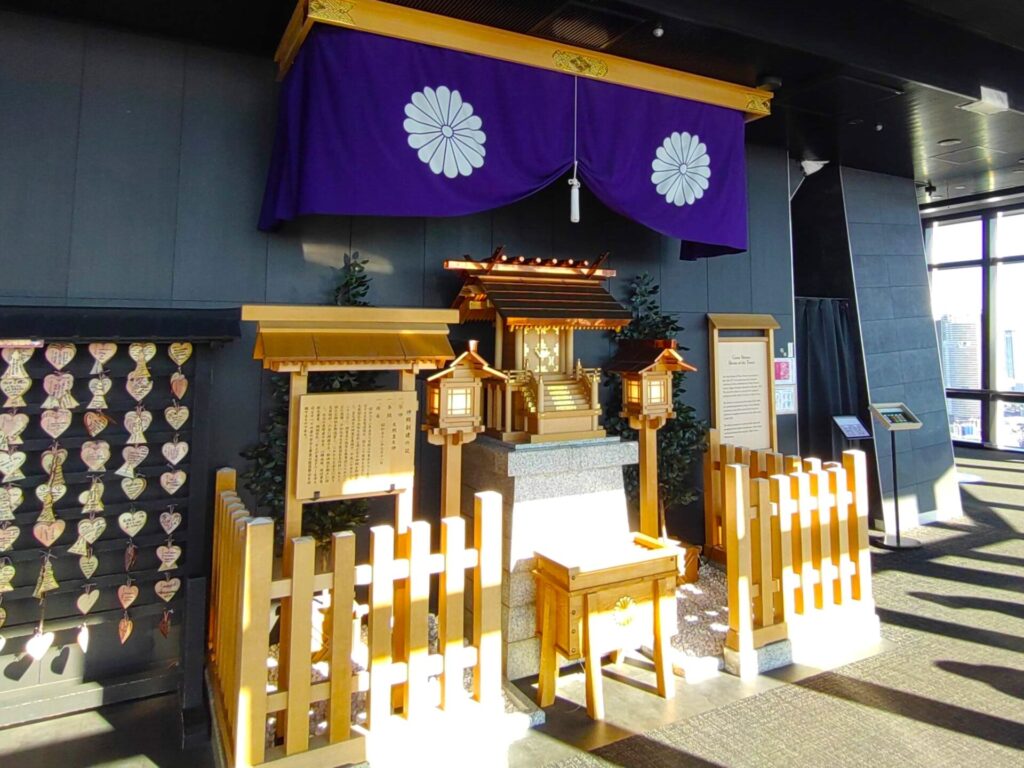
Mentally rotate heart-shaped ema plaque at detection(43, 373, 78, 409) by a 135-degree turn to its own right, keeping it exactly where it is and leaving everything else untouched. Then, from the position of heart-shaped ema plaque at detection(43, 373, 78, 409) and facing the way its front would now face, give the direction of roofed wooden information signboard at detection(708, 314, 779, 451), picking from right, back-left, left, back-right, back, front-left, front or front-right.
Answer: back-right

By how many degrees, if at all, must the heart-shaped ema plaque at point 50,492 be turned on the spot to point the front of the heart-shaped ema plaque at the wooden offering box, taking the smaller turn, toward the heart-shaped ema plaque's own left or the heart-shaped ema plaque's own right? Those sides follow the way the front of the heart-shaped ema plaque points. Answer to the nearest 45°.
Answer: approximately 45° to the heart-shaped ema plaque's own left

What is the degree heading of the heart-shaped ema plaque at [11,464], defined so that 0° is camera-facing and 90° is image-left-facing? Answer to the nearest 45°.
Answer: approximately 0°

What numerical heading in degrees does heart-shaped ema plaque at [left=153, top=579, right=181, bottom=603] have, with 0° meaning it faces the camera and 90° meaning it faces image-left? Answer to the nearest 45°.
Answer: approximately 0°

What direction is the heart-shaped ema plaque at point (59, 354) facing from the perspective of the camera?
toward the camera

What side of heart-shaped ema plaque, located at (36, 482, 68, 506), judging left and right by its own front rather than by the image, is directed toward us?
front

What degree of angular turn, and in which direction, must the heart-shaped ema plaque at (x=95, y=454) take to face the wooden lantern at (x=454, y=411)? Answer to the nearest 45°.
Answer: approximately 45° to its left

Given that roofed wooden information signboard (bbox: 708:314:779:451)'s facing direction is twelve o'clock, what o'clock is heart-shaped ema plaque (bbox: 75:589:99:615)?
The heart-shaped ema plaque is roughly at 3 o'clock from the roofed wooden information signboard.

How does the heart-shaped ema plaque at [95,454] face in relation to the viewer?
toward the camera

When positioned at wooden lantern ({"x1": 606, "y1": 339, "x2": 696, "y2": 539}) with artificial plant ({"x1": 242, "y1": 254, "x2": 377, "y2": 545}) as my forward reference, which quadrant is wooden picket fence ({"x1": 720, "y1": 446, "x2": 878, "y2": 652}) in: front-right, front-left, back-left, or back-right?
back-left
